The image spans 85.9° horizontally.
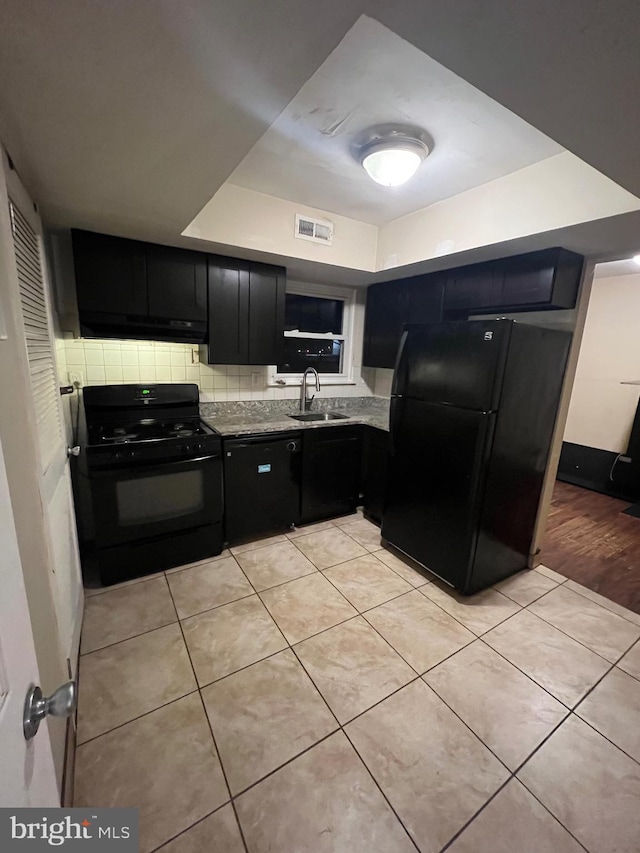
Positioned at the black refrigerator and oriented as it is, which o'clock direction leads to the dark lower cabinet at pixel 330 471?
The dark lower cabinet is roughly at 2 o'clock from the black refrigerator.

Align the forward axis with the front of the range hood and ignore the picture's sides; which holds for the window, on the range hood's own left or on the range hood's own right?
on the range hood's own left

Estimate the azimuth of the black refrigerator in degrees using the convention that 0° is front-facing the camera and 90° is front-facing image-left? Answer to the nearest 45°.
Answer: approximately 45°

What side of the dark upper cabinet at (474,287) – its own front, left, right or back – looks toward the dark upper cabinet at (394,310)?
right

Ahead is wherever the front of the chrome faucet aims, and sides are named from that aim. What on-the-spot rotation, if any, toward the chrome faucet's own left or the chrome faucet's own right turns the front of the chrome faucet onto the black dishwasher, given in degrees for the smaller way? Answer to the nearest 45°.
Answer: approximately 45° to the chrome faucet's own right
